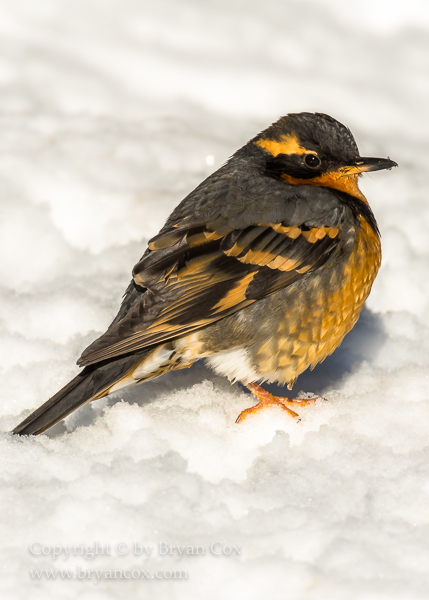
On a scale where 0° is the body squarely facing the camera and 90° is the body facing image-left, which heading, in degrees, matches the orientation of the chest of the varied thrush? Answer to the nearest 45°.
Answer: approximately 270°
